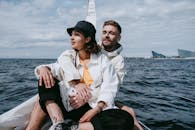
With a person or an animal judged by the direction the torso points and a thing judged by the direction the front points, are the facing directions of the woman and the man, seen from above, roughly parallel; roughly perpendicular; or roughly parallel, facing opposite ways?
roughly parallel

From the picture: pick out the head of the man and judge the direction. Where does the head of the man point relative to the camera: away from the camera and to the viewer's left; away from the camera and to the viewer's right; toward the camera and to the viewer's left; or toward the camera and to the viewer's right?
toward the camera and to the viewer's left

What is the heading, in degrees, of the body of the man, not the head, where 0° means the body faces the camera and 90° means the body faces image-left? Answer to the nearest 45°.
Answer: approximately 45°
